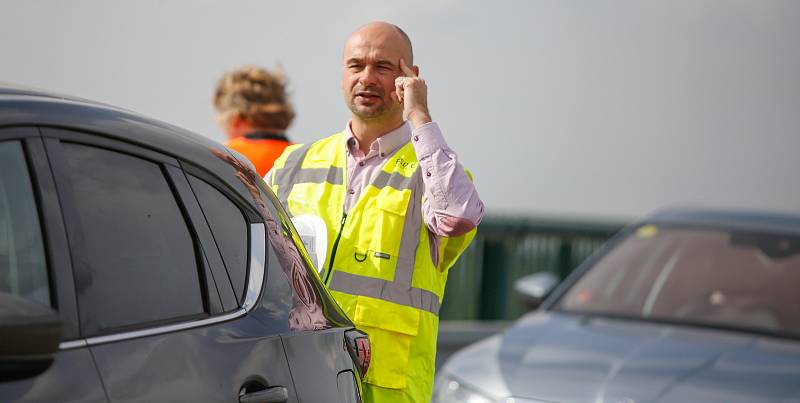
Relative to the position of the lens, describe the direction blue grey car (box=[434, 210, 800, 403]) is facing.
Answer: facing the viewer and to the left of the viewer

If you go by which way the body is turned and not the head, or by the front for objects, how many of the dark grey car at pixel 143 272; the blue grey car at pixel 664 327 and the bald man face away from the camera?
0

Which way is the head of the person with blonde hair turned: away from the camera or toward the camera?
away from the camera

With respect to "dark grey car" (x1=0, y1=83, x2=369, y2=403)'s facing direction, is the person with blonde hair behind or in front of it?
behind

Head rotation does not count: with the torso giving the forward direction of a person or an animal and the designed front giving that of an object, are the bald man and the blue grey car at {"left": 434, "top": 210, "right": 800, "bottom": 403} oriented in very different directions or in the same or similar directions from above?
same or similar directions

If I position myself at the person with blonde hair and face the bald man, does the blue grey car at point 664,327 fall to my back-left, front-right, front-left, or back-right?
front-left

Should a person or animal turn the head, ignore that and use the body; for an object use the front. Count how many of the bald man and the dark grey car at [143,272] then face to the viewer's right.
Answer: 0

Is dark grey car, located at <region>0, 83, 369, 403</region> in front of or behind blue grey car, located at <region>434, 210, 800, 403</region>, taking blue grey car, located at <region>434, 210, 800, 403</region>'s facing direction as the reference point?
in front

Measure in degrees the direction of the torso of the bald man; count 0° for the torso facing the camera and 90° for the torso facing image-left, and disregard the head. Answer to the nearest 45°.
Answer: approximately 45°

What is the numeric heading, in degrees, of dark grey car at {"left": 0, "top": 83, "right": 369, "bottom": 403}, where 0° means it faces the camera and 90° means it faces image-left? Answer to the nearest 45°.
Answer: approximately 45°

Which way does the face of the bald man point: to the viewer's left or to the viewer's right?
to the viewer's left
